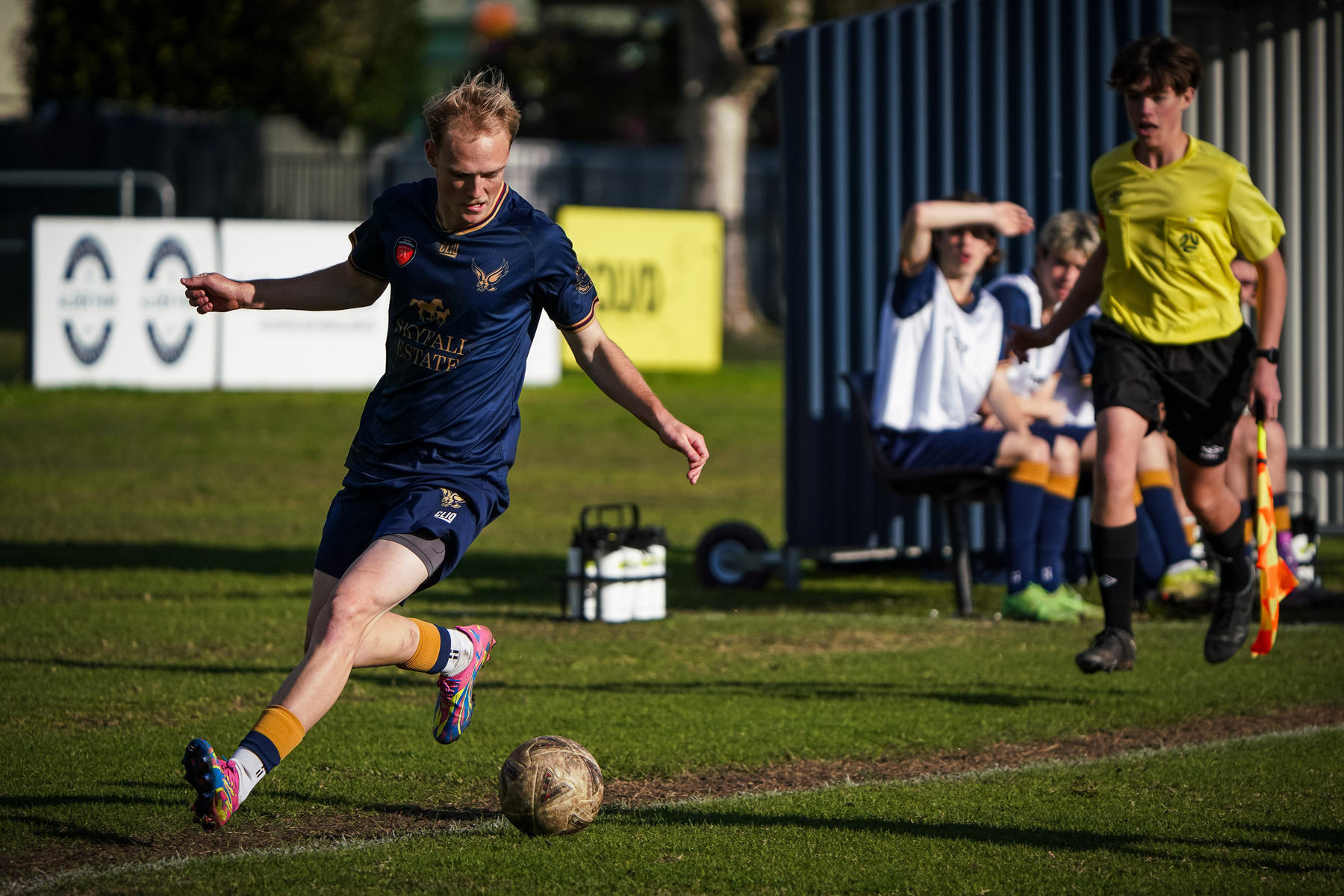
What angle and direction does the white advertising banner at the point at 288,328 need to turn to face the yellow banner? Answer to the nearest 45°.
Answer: approximately 135° to its left

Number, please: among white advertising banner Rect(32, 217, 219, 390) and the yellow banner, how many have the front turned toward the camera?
2

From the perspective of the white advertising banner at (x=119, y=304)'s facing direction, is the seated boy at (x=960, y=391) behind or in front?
in front

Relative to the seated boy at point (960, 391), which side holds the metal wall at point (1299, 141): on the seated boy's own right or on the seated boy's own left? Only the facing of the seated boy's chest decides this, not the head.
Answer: on the seated boy's own left

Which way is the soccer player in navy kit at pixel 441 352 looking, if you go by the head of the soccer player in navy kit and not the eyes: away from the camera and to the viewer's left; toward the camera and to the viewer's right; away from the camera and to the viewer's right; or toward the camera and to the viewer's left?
toward the camera and to the viewer's right

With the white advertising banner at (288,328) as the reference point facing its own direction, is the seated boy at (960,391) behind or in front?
in front

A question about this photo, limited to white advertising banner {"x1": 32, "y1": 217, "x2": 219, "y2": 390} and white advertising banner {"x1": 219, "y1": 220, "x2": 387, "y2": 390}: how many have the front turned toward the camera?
2
